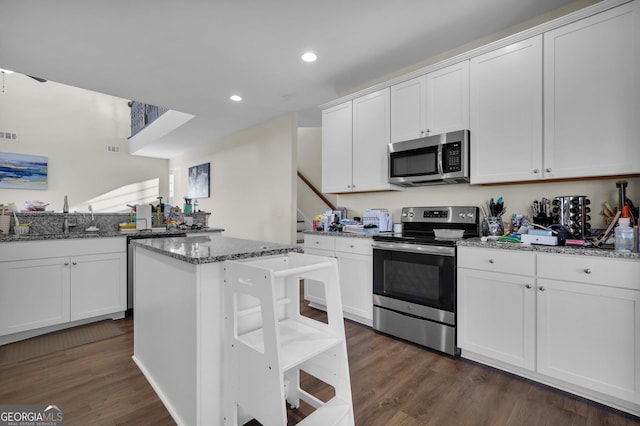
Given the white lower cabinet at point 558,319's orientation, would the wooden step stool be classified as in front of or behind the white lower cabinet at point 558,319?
in front

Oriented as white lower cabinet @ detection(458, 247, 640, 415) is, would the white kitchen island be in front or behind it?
in front

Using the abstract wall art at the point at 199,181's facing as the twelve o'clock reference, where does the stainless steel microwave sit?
The stainless steel microwave is roughly at 10 o'clock from the abstract wall art.

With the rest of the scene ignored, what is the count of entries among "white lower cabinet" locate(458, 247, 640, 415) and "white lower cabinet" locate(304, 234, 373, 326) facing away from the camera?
0

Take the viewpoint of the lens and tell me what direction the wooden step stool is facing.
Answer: facing the viewer and to the right of the viewer

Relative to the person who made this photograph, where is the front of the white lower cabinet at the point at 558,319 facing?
facing the viewer and to the left of the viewer

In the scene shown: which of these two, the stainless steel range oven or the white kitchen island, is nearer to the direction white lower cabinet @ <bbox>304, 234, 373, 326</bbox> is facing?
the white kitchen island

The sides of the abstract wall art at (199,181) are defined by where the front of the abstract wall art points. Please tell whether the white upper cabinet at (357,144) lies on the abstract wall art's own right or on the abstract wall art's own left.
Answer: on the abstract wall art's own left

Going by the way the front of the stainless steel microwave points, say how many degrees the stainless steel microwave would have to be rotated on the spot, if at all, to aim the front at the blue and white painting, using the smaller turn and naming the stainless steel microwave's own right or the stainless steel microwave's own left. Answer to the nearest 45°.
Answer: approximately 45° to the stainless steel microwave's own right
